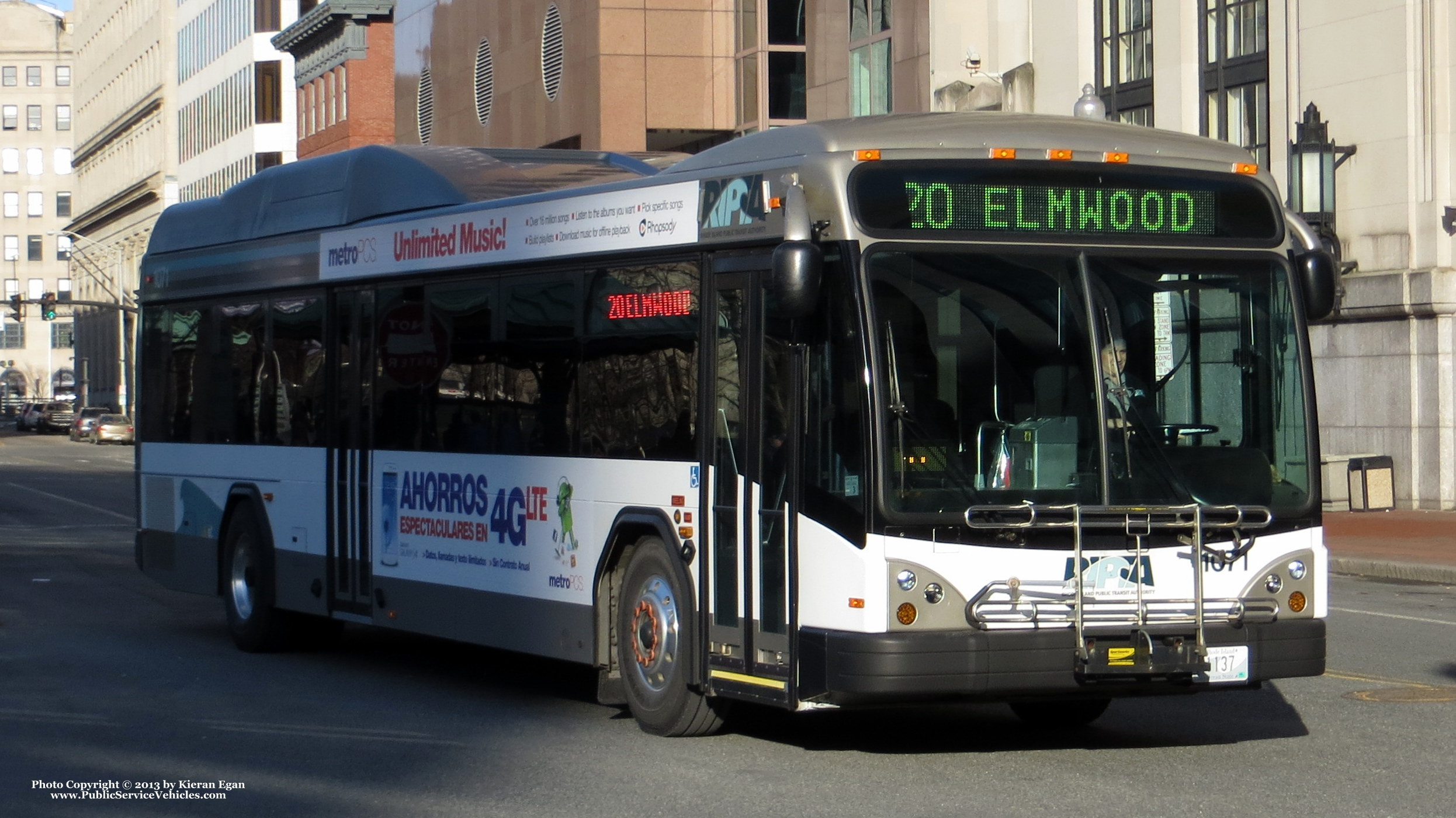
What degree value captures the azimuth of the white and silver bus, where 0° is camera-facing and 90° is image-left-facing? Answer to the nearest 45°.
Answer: approximately 315°

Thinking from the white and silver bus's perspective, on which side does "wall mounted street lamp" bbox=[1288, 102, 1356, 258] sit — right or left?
on its left

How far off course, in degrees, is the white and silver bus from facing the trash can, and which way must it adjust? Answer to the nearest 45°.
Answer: approximately 90° to its left
